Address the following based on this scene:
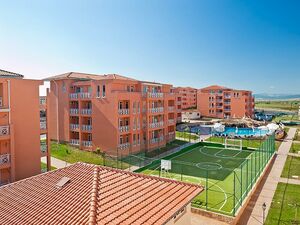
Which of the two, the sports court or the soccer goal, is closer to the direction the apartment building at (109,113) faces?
the sports court

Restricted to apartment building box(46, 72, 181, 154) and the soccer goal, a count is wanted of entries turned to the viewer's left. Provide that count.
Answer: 0

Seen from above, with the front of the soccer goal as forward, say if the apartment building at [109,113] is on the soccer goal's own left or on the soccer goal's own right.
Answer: on the soccer goal's own right

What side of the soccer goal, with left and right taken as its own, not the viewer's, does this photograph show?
front

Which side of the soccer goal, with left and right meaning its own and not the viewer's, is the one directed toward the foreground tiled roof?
front

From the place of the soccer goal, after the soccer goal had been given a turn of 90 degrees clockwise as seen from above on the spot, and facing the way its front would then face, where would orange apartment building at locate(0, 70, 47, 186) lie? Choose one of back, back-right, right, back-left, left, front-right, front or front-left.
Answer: front-left

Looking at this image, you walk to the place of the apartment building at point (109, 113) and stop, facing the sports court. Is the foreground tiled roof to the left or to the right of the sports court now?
right
